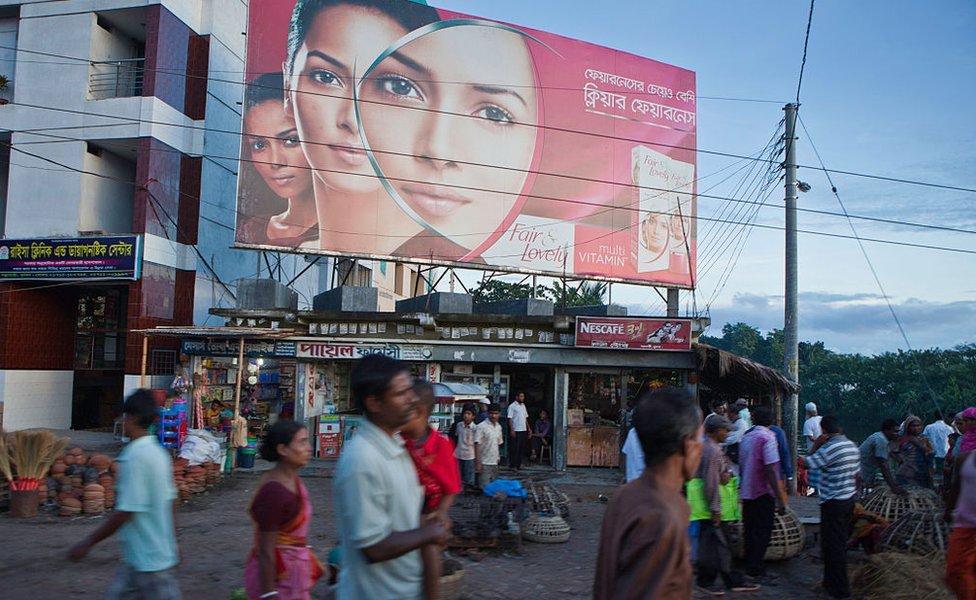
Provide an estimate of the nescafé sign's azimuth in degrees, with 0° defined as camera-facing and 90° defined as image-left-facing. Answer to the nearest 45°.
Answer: approximately 0°

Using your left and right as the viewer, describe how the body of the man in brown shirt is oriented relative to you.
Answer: facing away from the viewer and to the right of the viewer

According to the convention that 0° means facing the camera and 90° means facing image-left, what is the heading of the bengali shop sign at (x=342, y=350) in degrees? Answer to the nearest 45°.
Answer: approximately 0°

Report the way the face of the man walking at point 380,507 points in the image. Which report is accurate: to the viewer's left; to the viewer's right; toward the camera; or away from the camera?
to the viewer's right

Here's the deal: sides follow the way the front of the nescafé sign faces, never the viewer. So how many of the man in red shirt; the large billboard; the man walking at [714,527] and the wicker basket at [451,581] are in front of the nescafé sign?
3

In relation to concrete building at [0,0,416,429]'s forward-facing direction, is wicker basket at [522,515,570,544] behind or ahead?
ahead

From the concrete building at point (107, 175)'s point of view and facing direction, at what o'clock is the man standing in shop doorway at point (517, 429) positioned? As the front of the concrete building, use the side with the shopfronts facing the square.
The man standing in shop doorway is roughly at 10 o'clock from the concrete building.

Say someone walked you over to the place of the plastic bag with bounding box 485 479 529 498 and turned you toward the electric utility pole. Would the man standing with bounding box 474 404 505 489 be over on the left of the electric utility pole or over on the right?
left
